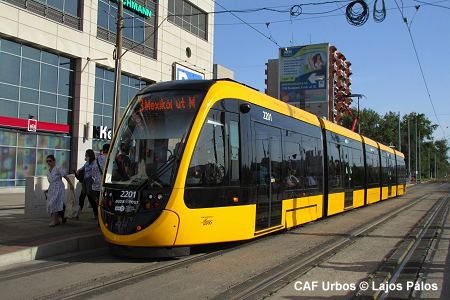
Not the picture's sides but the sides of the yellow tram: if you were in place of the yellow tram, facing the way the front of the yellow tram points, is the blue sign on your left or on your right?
on your right

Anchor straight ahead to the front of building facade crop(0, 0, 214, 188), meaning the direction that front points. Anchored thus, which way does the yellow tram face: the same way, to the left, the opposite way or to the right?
to the right

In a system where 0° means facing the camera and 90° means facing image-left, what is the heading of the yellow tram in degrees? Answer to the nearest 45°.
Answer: approximately 45°

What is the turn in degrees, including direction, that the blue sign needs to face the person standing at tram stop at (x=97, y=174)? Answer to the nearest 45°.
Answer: approximately 45° to its right

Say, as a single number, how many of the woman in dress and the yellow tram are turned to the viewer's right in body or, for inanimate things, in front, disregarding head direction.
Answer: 0

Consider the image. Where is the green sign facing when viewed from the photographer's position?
facing the viewer and to the right of the viewer

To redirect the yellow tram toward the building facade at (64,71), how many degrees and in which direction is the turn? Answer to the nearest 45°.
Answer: approximately 90° to its right
